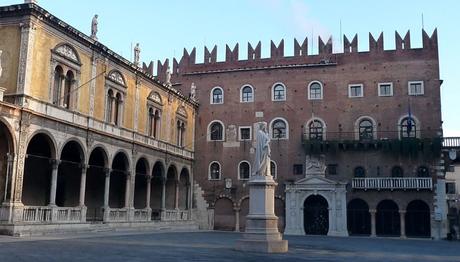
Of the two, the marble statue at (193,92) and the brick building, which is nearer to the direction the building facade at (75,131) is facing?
the brick building

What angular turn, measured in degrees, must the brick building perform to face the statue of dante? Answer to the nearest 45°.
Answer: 0° — it already faces it

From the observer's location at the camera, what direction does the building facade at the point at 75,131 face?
facing the viewer and to the right of the viewer

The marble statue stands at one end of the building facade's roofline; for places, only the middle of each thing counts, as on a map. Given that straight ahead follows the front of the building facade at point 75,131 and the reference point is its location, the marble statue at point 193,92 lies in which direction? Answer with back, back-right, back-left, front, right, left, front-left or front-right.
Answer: left

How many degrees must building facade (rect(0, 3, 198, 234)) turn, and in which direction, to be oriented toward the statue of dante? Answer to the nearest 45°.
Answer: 0° — it already faces it

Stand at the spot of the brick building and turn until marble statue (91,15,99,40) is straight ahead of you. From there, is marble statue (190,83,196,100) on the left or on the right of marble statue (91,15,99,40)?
right

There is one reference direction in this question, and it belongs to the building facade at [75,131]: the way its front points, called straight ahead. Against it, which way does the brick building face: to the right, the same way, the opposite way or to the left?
to the right

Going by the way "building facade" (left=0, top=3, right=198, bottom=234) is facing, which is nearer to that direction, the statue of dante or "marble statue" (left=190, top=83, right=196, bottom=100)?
the statue of dante

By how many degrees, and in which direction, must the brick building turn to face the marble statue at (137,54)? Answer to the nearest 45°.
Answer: approximately 45° to its right

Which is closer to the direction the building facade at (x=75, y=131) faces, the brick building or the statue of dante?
the statue of dante

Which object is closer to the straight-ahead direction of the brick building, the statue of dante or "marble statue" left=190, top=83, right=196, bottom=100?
the statue of dante

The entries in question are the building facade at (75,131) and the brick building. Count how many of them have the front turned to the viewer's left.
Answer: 0

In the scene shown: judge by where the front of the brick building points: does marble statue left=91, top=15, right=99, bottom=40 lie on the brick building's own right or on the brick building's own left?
on the brick building's own right

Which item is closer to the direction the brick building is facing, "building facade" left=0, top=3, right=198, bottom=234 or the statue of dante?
the statue of dante

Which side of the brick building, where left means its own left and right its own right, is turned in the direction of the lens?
front

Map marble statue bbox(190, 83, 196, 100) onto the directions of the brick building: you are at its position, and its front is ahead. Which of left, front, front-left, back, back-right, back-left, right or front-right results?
right
